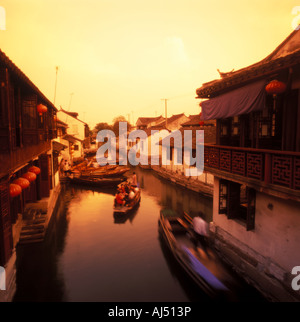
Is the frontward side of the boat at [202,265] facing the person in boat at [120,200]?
yes

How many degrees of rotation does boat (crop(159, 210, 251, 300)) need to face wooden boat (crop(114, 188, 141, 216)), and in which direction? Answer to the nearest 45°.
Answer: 0° — it already faces it

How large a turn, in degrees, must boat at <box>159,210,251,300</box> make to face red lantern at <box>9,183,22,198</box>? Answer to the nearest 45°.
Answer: approximately 45° to its left

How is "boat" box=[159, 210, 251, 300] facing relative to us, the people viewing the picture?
facing away from the viewer and to the left of the viewer
